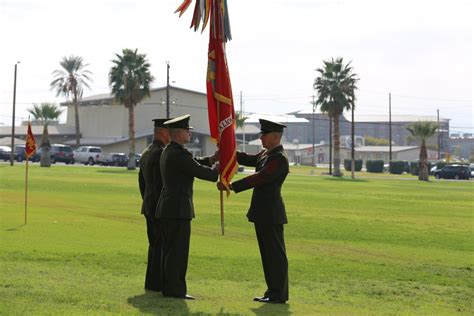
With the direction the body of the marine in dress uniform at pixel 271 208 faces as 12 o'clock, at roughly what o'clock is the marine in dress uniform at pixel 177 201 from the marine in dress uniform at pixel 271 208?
the marine in dress uniform at pixel 177 201 is roughly at 12 o'clock from the marine in dress uniform at pixel 271 208.

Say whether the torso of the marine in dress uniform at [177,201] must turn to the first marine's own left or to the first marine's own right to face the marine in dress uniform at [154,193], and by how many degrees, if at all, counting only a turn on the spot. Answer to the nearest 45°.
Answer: approximately 135° to the first marine's own left

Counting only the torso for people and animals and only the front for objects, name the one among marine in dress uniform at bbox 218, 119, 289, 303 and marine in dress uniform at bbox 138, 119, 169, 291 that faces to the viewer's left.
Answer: marine in dress uniform at bbox 218, 119, 289, 303

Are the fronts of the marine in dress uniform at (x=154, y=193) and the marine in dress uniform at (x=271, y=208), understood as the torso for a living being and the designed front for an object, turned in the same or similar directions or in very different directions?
very different directions

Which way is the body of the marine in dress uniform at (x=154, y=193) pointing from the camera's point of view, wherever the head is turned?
to the viewer's right

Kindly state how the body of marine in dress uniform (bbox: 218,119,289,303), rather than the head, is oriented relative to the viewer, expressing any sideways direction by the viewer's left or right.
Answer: facing to the left of the viewer

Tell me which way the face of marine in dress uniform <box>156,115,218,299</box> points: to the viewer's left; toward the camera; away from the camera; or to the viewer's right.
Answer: to the viewer's right

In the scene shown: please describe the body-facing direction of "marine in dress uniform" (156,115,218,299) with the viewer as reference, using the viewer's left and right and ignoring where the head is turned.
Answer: facing to the right of the viewer

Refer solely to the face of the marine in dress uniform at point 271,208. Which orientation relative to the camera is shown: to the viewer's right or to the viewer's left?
to the viewer's left

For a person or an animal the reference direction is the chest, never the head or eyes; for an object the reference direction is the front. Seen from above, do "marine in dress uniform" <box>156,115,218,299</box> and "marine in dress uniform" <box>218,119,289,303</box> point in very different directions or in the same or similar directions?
very different directions

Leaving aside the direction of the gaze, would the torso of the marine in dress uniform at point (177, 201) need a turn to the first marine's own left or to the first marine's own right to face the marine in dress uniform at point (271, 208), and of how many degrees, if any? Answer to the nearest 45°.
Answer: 0° — they already face them
